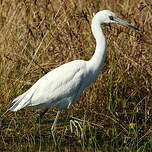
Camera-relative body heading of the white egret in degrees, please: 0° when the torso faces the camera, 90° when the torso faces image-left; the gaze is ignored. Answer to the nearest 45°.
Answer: approximately 270°
